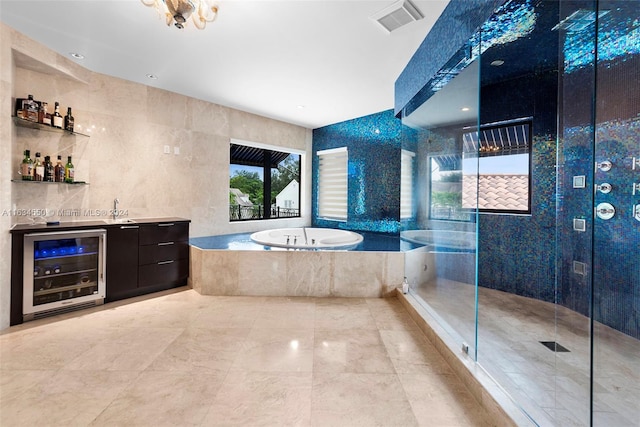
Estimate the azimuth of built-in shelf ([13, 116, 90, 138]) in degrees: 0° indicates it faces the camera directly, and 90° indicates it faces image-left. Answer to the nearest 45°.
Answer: approximately 315°

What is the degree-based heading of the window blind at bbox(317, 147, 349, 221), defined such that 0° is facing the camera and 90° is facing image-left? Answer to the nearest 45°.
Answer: approximately 45°

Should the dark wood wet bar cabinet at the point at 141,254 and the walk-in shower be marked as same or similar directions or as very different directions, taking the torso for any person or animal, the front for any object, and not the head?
very different directions

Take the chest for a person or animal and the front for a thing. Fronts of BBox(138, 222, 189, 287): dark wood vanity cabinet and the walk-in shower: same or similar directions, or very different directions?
very different directions

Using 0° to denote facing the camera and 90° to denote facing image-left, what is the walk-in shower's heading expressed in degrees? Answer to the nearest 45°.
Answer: approximately 45°
